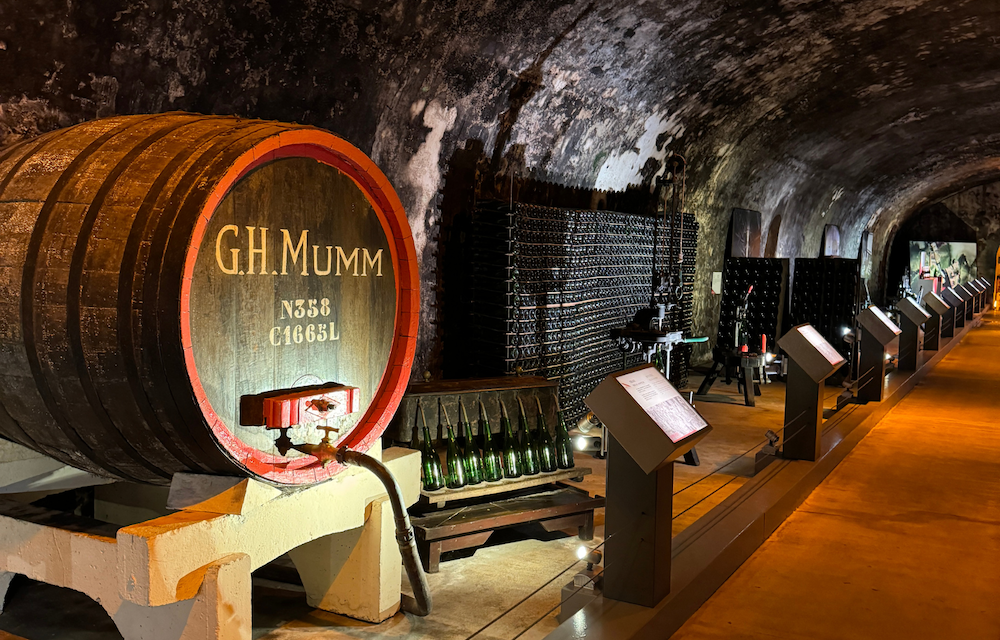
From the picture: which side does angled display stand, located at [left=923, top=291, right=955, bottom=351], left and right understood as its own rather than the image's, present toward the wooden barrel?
right

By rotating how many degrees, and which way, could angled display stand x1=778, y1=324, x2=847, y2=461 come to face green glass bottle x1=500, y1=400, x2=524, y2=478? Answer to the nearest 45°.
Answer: approximately 135° to its right

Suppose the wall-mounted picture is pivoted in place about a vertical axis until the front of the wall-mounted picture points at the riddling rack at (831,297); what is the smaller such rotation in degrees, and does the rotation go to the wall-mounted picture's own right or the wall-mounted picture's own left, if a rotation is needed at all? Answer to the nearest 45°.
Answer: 0° — it already faces it

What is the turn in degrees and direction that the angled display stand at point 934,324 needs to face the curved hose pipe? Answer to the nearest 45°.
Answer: approximately 90° to its right

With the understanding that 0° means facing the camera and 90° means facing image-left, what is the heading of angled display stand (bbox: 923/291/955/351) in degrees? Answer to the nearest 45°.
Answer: approximately 270°

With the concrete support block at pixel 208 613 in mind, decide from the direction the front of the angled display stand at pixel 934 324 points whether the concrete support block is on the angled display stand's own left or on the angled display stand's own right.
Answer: on the angled display stand's own right

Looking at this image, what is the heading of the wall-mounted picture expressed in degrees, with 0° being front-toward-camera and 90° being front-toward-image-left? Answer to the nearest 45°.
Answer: approximately 0°

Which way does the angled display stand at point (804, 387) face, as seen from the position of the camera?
facing to the right of the viewer

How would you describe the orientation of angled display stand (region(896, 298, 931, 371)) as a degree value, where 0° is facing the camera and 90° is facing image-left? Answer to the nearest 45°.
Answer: approximately 270°
